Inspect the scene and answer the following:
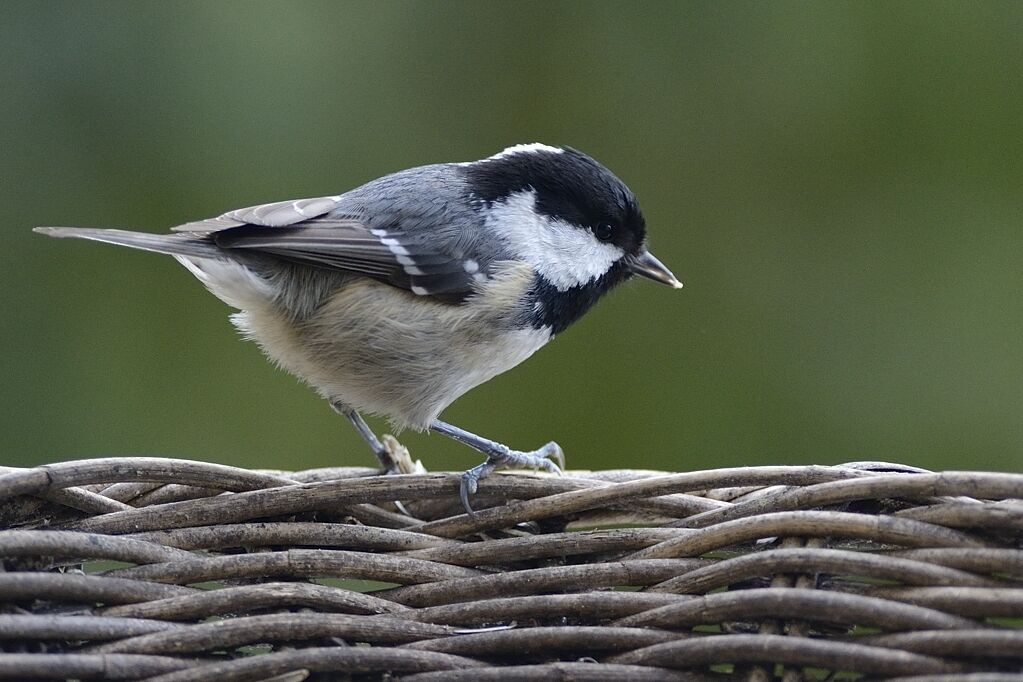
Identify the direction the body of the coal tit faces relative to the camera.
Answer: to the viewer's right
